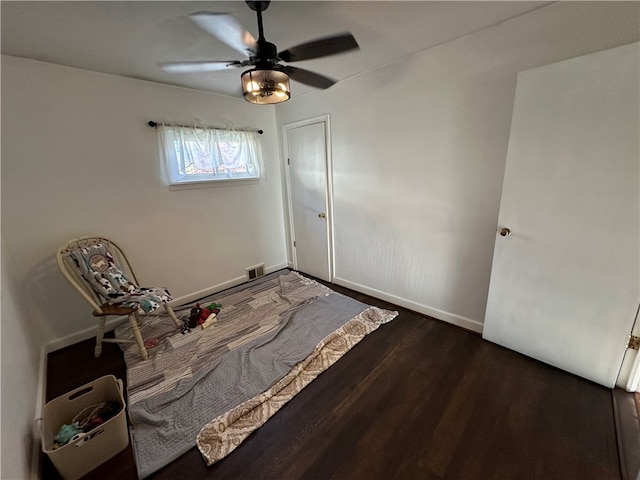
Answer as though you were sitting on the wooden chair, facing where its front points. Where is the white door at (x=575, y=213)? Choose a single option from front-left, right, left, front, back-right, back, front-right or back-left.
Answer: front

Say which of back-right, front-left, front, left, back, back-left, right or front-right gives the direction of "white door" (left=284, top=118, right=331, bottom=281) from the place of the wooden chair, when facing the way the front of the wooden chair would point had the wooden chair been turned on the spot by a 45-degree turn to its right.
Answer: left

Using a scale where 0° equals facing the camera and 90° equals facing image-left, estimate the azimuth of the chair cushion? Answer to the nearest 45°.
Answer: approximately 315°

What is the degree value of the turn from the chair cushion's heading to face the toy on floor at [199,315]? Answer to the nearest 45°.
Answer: approximately 45° to its left

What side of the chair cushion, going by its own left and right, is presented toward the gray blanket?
front

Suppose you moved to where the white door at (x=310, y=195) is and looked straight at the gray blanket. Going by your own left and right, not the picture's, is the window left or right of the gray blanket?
right

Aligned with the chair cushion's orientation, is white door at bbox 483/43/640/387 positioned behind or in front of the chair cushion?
in front

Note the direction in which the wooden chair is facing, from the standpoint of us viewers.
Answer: facing the viewer and to the right of the viewer

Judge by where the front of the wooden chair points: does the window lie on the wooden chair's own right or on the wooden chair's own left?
on the wooden chair's own left

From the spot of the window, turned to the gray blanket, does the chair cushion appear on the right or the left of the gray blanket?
right

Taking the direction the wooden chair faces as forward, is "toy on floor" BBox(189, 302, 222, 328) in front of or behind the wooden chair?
in front
